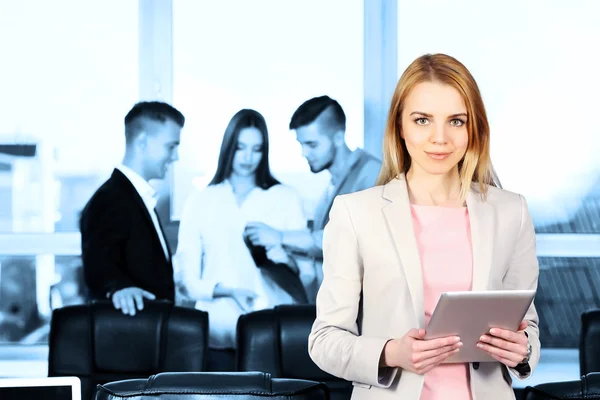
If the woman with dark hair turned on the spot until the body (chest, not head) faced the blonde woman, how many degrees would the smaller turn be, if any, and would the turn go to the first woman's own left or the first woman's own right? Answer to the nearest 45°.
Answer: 0° — they already face them

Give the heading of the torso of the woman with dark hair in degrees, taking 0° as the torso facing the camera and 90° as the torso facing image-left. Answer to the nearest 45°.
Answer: approximately 0°

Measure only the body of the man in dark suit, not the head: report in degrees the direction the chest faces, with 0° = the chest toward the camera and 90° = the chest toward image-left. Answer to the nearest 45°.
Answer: approximately 270°

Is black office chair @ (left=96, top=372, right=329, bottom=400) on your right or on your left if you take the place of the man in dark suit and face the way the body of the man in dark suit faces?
on your right

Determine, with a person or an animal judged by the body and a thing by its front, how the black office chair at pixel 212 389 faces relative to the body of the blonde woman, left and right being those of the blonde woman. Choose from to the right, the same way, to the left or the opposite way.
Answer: the opposite way

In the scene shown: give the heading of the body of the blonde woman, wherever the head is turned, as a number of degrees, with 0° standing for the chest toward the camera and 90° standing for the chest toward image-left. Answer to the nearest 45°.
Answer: approximately 0°

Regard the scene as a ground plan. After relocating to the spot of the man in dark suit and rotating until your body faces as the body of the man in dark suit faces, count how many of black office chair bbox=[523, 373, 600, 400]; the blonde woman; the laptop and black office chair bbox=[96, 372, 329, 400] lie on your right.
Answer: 4

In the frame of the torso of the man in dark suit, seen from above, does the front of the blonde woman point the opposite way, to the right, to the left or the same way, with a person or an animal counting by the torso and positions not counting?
to the right

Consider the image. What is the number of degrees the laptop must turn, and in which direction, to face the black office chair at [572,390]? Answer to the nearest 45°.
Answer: approximately 90° to its left

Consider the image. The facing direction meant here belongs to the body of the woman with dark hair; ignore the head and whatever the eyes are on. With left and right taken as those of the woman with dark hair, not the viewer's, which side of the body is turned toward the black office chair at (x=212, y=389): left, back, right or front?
front

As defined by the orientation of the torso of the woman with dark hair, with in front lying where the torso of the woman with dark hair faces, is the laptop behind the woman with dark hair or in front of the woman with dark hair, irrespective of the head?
in front

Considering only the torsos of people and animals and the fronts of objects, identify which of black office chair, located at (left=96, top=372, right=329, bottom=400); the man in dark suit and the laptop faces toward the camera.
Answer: the laptop

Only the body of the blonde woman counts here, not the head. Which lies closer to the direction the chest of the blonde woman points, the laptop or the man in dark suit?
the laptop

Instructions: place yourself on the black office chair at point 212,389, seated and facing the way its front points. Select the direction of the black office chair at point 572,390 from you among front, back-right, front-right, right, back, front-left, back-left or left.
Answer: right

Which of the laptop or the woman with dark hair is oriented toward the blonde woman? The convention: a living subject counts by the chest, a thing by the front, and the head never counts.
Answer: the woman with dark hair
